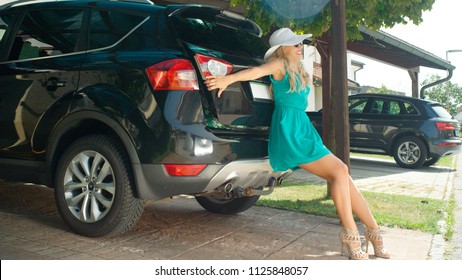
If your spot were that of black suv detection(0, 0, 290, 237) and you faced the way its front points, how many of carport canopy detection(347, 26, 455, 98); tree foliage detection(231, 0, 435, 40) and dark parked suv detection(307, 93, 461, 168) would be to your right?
3

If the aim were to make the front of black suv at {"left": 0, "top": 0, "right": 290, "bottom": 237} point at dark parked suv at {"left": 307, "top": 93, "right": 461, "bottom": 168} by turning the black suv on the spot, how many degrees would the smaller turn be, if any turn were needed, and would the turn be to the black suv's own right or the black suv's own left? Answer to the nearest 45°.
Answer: approximately 90° to the black suv's own right

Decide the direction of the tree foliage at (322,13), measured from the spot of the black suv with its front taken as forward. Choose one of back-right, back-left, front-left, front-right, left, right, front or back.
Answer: right

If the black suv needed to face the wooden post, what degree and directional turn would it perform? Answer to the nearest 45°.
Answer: approximately 90° to its right

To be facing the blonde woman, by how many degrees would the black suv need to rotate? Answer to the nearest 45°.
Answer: approximately 135° to its right

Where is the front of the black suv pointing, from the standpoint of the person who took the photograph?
facing away from the viewer and to the left of the viewer

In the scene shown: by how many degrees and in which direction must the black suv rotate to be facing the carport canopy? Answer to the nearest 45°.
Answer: approximately 90° to its right
